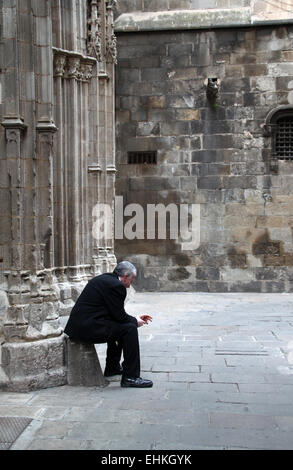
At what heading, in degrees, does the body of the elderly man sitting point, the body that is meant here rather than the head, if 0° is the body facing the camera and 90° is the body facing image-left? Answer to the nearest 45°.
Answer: approximately 270°

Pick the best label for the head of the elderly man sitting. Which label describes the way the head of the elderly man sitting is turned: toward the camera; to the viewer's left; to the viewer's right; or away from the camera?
to the viewer's right

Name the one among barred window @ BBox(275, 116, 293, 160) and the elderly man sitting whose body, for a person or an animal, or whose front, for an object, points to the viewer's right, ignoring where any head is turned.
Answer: the elderly man sitting

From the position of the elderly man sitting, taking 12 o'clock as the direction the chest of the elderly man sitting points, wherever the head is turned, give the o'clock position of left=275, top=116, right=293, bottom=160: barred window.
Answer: The barred window is roughly at 10 o'clock from the elderly man sitting.

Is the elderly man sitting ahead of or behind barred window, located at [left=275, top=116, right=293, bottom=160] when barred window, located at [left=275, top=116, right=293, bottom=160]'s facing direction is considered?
ahead

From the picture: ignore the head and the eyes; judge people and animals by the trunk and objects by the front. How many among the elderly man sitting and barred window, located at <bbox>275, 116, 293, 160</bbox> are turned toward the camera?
1

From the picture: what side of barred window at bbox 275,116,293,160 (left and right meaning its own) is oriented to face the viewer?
front

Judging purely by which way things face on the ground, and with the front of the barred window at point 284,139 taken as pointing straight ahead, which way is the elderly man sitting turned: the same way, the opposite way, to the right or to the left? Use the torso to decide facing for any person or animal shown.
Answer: to the left
